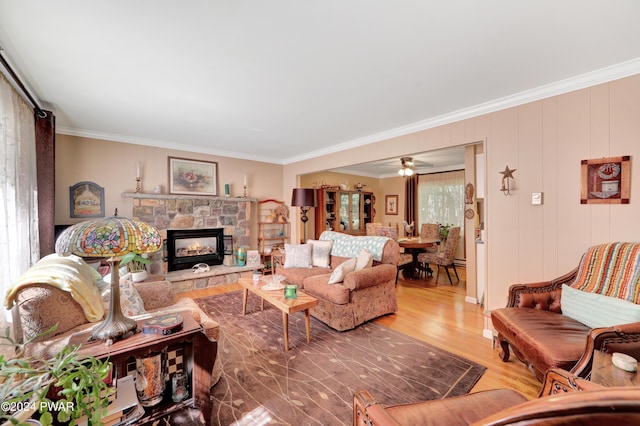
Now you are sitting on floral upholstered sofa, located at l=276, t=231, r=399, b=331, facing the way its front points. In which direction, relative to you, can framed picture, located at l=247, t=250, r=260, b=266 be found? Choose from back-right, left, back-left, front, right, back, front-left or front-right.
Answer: right

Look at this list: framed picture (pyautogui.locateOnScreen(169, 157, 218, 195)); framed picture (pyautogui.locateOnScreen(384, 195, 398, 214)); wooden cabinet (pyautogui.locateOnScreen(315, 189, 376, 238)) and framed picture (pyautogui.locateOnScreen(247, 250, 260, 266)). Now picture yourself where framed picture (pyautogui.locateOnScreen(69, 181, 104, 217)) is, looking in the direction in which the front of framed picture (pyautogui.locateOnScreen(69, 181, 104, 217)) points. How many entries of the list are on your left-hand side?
4

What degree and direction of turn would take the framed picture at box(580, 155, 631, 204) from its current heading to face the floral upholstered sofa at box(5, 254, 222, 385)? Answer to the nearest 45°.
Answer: approximately 45° to its right

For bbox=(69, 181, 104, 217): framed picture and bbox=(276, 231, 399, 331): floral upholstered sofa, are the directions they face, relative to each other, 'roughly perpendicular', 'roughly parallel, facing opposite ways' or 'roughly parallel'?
roughly perpendicular

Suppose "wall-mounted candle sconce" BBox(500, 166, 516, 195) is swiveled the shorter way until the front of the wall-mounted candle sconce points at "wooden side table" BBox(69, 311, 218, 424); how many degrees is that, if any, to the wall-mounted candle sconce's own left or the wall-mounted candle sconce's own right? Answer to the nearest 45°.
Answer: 0° — it already faces it

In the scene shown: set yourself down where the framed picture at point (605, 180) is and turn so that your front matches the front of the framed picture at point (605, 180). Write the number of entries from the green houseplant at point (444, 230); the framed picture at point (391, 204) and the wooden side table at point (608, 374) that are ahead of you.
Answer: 1

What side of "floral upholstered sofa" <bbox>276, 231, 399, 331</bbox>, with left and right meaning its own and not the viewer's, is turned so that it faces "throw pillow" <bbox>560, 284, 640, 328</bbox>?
left

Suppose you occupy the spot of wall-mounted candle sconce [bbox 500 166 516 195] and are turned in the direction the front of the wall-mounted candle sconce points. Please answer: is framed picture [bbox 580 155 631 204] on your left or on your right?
on your left

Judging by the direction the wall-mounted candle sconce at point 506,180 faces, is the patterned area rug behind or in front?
in front
